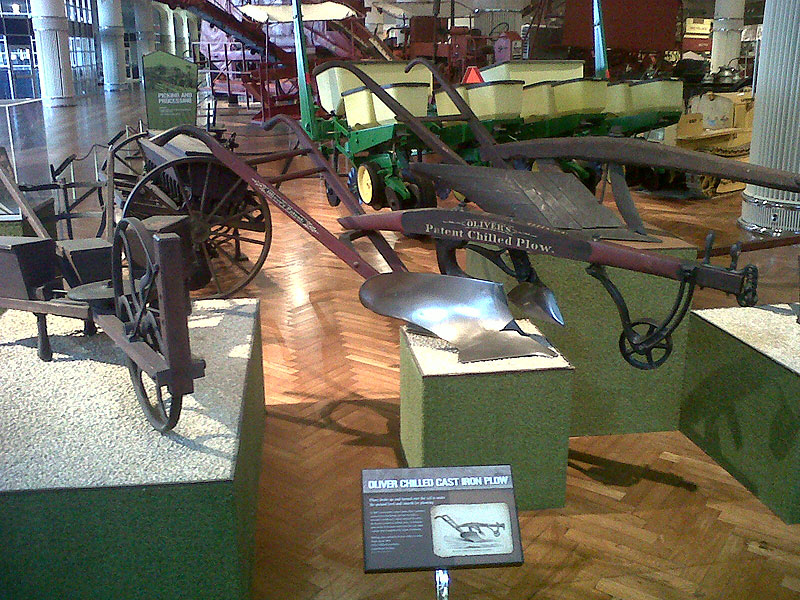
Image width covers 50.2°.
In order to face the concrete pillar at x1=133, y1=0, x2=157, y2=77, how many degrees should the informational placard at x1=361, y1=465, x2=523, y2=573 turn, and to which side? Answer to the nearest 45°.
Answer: approximately 180°

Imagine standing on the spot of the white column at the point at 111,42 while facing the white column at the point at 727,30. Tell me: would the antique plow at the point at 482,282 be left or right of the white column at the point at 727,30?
right

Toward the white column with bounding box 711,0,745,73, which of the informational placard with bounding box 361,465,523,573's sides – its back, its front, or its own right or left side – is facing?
back

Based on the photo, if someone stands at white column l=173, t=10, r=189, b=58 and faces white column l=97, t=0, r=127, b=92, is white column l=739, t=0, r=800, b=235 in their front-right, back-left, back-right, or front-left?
front-left

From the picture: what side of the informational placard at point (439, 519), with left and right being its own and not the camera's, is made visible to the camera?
front

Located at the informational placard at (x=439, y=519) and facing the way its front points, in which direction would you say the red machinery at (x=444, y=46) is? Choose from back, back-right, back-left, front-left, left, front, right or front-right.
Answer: back

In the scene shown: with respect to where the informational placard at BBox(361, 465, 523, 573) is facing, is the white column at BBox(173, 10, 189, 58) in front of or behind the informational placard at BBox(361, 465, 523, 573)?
behind

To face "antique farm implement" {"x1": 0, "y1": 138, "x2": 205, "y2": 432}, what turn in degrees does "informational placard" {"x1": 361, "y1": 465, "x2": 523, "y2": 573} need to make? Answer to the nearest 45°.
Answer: approximately 135° to its right

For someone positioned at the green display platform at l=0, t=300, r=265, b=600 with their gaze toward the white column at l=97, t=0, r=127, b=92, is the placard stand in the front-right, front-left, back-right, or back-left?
back-right

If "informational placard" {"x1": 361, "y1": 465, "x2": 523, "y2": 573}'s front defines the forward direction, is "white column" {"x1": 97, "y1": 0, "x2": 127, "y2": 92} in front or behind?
behind

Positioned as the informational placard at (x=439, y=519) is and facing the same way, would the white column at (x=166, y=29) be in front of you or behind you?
behind

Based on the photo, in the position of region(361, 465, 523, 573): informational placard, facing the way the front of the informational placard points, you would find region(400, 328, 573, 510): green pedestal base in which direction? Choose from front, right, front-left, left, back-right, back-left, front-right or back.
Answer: back

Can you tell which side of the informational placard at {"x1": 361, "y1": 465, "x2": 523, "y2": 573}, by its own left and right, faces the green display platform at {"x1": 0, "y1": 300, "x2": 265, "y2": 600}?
right

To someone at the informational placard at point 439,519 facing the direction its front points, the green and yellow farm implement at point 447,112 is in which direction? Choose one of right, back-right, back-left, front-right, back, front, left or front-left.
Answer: back

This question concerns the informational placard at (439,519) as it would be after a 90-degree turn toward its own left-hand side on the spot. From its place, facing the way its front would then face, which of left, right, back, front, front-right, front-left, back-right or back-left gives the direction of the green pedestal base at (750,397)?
front-left

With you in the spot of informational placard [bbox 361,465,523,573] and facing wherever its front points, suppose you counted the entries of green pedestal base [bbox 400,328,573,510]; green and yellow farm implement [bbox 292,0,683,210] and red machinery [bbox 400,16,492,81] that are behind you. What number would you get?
3

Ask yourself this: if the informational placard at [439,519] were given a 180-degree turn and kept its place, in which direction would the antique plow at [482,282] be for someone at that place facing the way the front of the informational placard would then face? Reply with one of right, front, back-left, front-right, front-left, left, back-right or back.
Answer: front

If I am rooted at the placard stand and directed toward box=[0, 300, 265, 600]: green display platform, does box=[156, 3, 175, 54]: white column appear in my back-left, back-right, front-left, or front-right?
front-right
